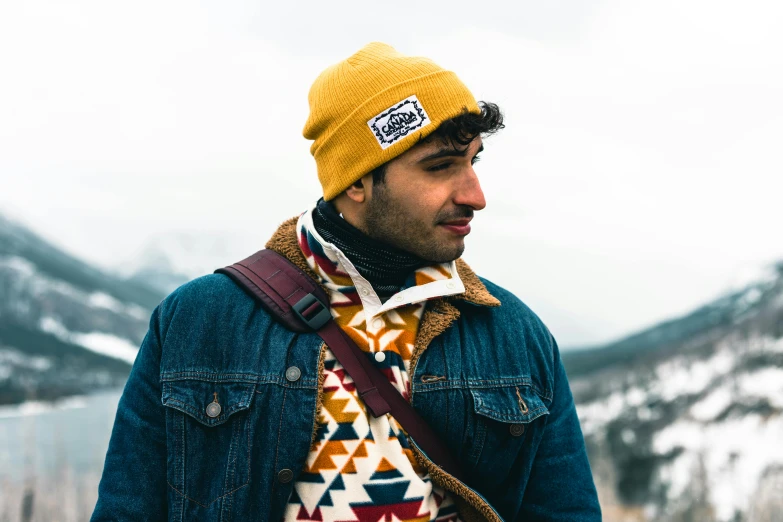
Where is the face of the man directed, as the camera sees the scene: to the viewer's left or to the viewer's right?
to the viewer's right

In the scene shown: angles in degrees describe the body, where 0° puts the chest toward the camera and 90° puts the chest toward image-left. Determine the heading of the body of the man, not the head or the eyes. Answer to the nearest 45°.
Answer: approximately 0°
